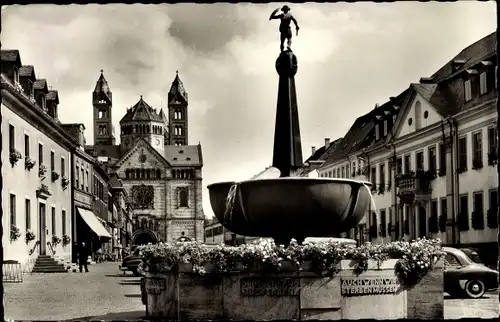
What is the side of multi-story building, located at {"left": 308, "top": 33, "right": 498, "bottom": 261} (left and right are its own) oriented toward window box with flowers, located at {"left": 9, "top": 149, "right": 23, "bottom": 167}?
front

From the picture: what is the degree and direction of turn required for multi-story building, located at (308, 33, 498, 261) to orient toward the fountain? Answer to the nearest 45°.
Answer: approximately 45° to its left

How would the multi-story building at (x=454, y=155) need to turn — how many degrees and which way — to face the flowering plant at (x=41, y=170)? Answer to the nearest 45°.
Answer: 0° — it already faces it

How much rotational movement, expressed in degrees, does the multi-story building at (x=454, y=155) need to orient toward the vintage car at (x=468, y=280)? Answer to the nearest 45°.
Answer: approximately 45° to its left

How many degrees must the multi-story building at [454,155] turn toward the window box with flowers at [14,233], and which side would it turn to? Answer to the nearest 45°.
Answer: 0° — it already faces it

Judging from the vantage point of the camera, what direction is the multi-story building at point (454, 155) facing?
facing the viewer and to the left of the viewer

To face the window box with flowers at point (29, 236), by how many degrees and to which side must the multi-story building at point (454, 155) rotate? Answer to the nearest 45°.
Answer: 0° — it already faces it

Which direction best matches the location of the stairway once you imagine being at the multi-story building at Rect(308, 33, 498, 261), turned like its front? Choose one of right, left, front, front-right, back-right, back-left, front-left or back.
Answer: front

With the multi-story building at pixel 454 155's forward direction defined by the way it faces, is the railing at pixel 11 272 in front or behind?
in front

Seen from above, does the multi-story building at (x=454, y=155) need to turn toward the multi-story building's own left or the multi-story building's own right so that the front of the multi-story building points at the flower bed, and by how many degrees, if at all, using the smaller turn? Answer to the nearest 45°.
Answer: approximately 45° to the multi-story building's own left

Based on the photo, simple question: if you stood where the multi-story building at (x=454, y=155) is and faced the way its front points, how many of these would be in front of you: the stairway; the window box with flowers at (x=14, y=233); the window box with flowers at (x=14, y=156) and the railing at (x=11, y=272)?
4

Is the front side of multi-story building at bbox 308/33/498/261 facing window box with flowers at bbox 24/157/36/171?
yes

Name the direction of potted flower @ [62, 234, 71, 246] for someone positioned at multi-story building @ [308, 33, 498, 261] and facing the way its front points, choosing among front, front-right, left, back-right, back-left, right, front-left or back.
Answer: front-right
